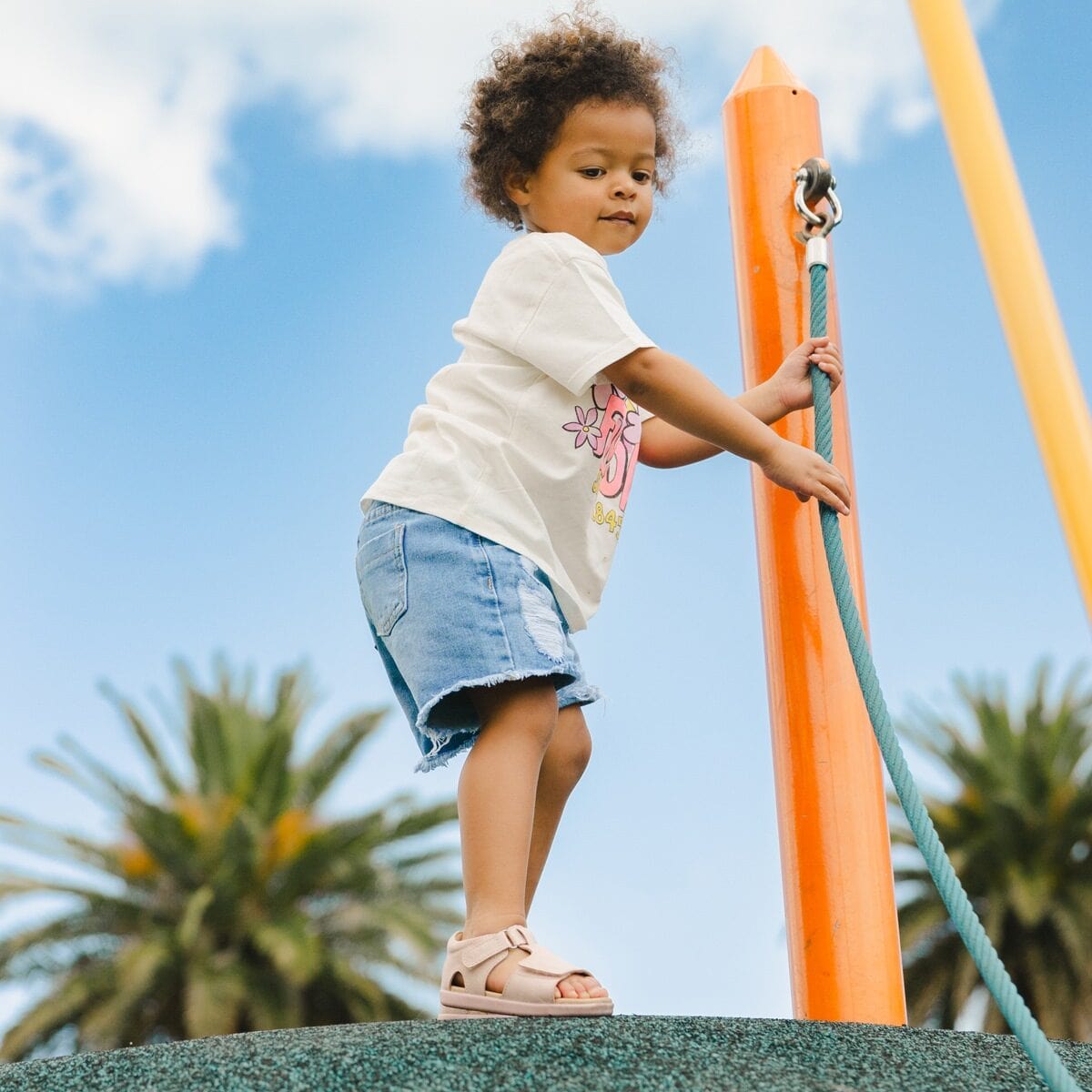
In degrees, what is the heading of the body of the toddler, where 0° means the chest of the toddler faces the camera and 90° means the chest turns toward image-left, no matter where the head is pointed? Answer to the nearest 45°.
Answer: approximately 270°

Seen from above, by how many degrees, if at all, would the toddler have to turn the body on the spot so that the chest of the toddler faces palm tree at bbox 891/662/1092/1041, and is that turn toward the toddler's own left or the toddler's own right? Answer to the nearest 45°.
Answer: approximately 90° to the toddler's own left

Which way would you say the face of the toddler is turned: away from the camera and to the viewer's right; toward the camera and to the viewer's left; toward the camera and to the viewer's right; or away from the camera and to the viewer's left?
toward the camera and to the viewer's right

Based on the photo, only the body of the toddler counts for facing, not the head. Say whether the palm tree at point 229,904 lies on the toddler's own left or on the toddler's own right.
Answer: on the toddler's own left

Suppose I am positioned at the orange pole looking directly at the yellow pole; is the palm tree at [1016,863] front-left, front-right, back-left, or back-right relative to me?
front-left
